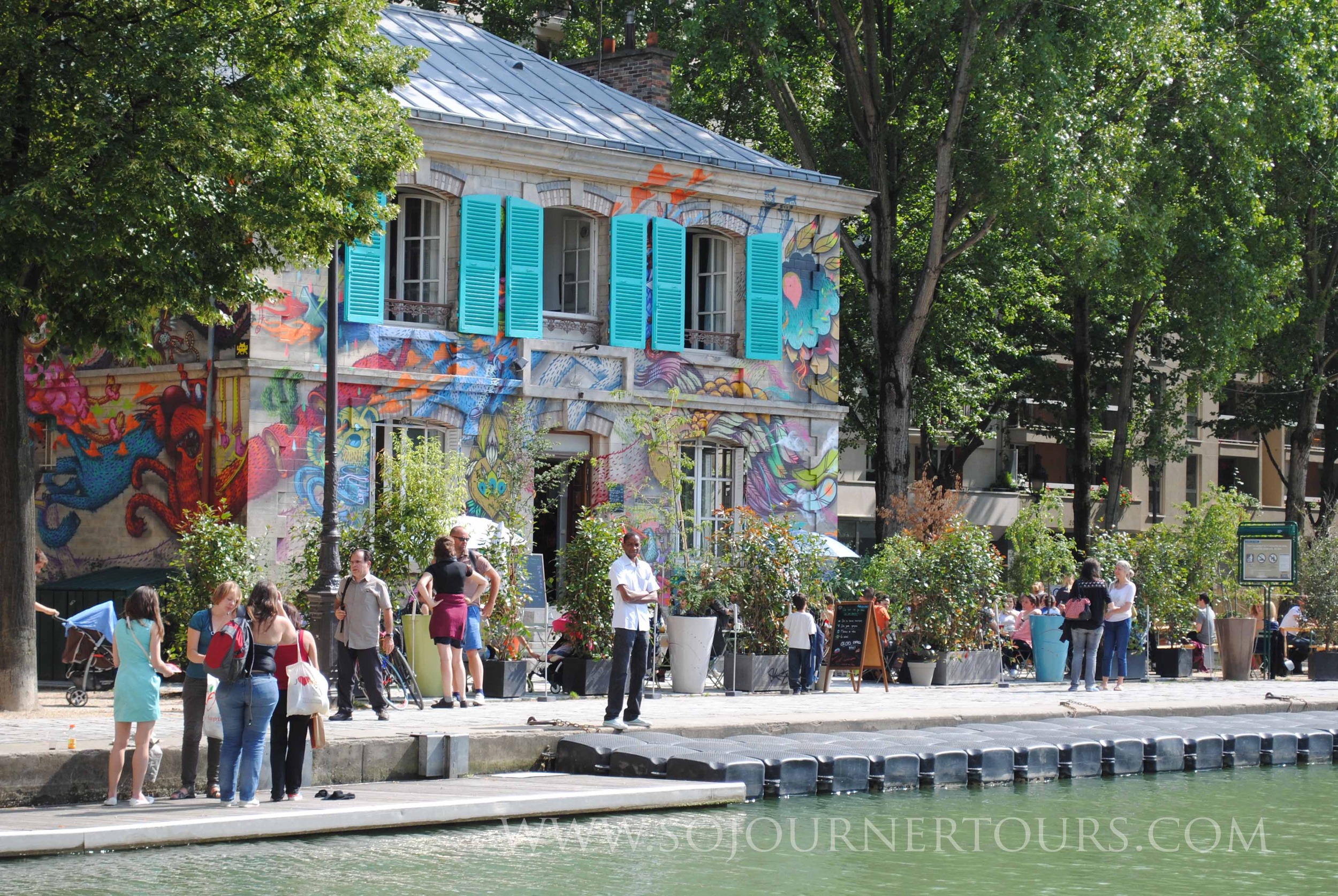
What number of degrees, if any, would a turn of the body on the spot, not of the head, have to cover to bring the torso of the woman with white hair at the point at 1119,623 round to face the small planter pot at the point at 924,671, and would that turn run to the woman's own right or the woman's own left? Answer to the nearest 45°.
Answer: approximately 45° to the woman's own right

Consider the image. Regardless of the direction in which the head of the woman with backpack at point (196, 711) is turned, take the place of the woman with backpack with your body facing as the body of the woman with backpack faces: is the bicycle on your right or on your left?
on your left

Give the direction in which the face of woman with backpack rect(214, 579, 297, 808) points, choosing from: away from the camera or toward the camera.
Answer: away from the camera

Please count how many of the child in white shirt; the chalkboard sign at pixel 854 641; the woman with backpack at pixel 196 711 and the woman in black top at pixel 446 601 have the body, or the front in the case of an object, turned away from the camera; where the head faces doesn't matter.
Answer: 2

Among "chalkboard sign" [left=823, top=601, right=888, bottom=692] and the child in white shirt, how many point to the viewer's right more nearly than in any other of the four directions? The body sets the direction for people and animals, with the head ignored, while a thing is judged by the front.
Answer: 0

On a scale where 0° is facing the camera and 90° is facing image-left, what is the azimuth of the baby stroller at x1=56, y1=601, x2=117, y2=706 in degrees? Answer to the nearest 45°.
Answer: approximately 270°

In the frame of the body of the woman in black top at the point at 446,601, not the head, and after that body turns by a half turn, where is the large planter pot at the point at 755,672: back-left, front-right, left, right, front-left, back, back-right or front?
back-left

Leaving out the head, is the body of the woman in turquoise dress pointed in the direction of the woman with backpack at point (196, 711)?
yes

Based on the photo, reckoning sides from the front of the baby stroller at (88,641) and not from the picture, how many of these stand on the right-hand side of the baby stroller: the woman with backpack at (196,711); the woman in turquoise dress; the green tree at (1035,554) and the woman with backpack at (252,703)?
3
